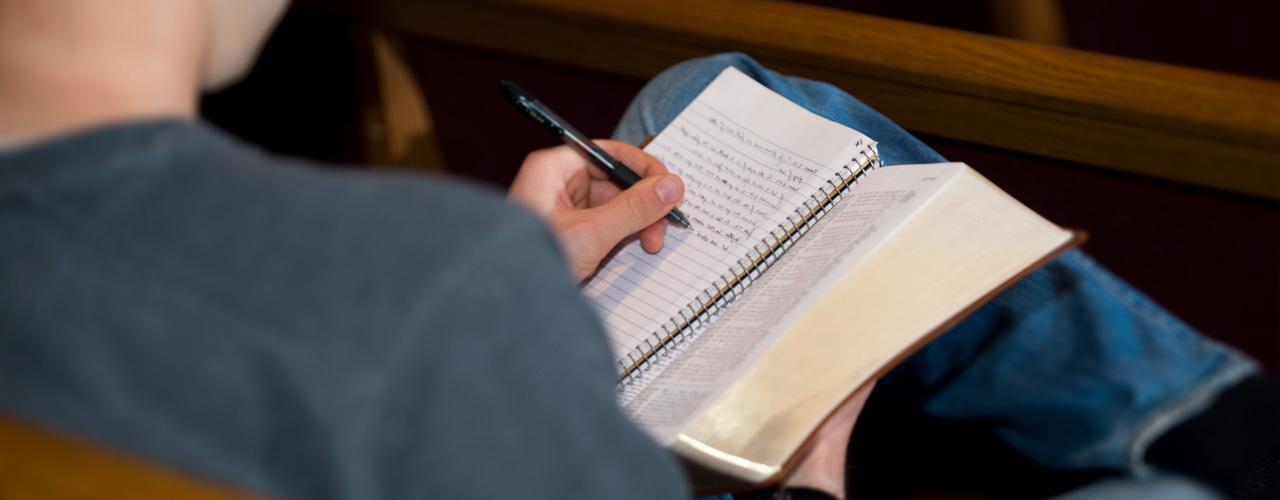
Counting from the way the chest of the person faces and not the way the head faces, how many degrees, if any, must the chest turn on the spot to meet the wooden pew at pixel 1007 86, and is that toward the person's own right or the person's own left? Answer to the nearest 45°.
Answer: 0° — they already face it

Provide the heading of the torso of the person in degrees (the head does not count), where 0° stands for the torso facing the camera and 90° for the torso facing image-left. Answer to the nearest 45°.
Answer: approximately 225°
